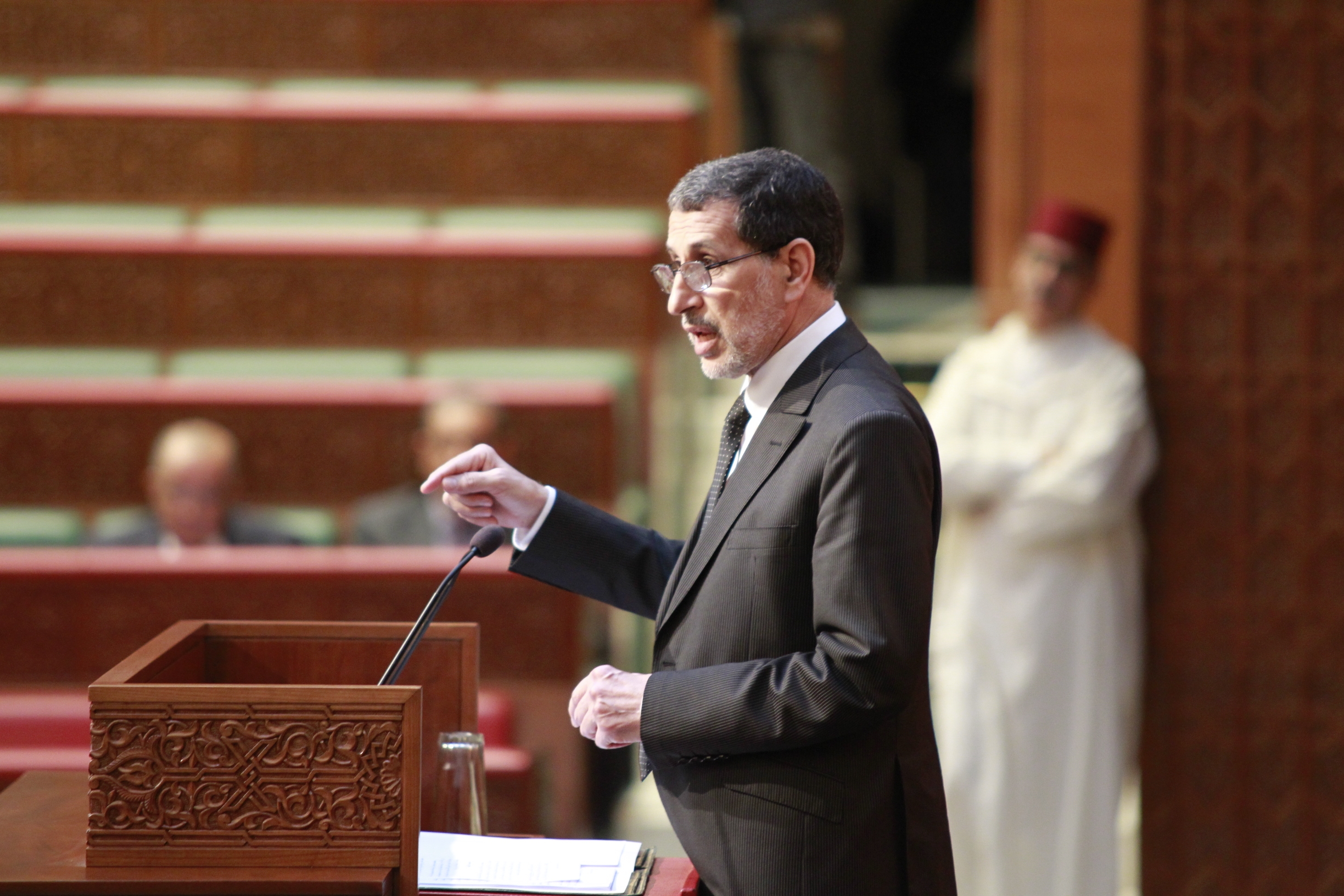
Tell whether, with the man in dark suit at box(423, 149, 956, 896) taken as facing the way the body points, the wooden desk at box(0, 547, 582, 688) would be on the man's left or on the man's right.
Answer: on the man's right

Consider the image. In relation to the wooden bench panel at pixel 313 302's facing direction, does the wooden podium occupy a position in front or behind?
in front

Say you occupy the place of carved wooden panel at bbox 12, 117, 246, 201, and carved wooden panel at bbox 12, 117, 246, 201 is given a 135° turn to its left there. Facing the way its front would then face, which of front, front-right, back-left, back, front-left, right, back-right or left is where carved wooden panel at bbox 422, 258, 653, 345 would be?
right

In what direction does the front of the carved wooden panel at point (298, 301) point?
toward the camera

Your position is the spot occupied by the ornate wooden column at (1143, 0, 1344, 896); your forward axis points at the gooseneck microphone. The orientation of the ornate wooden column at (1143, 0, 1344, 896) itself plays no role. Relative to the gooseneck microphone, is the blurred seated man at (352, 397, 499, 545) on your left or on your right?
right

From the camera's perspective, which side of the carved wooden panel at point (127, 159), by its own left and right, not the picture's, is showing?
front

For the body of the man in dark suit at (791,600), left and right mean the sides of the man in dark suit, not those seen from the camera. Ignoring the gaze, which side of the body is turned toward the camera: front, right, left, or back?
left

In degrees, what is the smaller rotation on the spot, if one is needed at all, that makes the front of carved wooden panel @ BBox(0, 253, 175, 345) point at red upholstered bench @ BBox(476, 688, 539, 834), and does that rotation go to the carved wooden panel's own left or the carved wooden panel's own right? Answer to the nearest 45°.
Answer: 0° — it already faces it

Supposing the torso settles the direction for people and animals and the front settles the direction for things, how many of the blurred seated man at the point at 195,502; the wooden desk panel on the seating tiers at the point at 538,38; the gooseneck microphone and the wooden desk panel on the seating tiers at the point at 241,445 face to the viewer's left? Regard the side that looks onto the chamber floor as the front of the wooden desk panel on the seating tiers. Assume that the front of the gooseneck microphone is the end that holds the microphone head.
0

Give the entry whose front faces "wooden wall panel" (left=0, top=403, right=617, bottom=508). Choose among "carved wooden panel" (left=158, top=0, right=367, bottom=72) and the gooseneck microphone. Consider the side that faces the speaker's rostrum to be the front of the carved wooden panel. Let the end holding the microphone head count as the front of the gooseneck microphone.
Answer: the carved wooden panel

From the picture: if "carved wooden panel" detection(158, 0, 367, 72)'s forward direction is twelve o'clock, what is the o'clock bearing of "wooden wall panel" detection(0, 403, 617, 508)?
The wooden wall panel is roughly at 12 o'clock from the carved wooden panel.

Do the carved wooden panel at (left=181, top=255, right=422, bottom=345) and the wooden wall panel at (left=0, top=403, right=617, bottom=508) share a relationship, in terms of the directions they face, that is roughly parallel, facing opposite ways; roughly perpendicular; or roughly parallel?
roughly parallel

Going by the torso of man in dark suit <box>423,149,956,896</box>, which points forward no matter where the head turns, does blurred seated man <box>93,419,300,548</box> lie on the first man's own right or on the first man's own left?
on the first man's own right

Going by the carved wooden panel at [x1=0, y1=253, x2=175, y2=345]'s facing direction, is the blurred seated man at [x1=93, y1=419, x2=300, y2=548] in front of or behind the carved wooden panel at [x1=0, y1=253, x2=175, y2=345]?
in front

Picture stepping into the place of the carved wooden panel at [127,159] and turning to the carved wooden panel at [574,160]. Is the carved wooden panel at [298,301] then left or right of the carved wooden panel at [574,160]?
right

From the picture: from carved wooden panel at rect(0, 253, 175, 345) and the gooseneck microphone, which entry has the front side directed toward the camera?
the carved wooden panel
